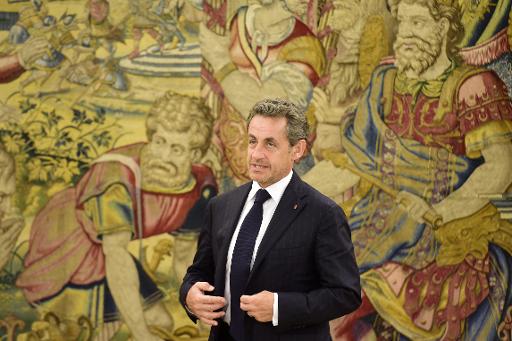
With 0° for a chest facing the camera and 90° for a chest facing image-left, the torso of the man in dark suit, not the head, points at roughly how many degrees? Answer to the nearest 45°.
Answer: approximately 45°
